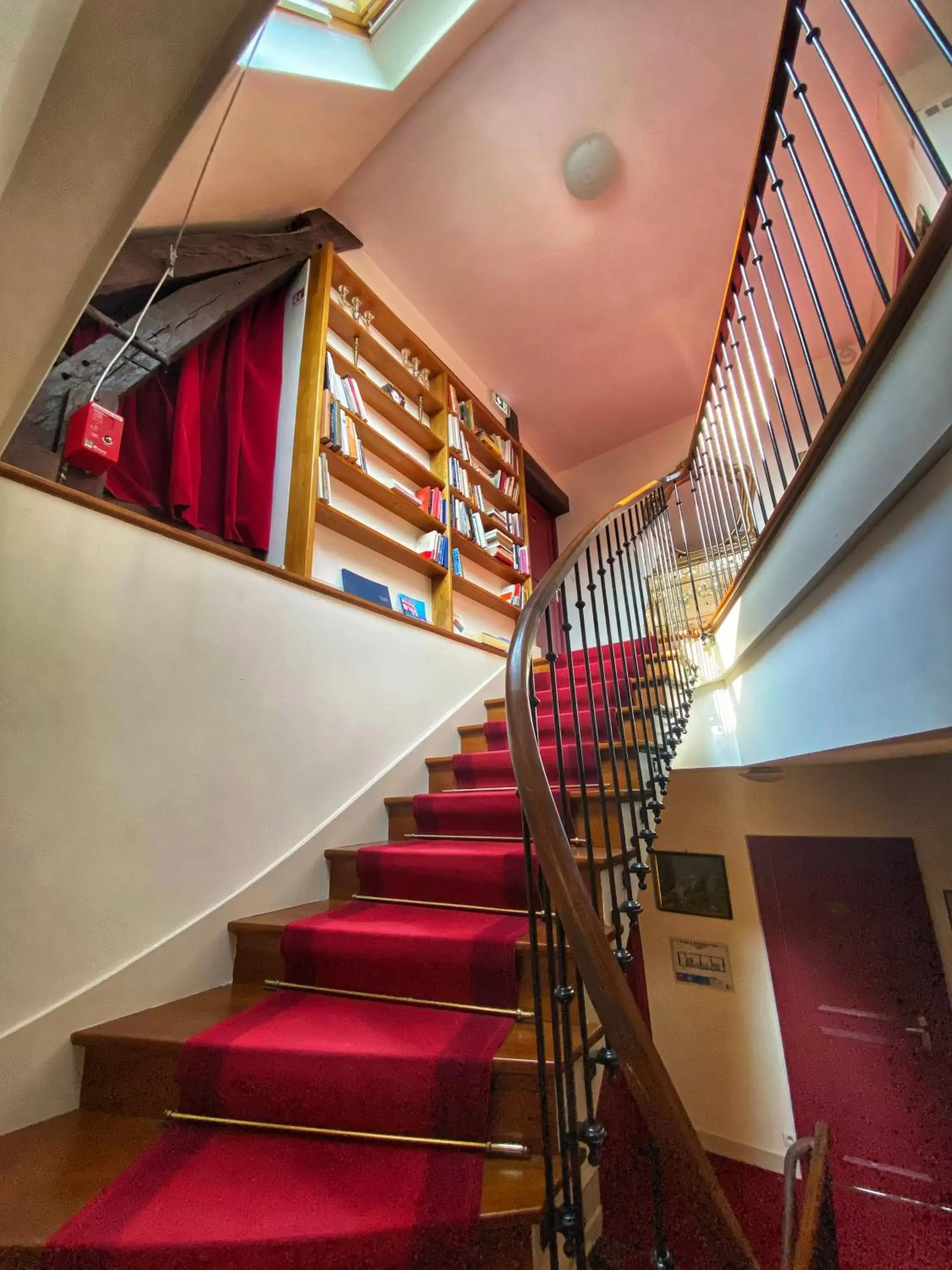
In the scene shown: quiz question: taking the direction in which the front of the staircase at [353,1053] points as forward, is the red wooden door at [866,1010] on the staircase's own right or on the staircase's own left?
on the staircase's own left

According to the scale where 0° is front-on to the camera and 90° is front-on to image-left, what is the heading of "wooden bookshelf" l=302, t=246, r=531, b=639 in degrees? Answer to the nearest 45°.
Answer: approximately 315°

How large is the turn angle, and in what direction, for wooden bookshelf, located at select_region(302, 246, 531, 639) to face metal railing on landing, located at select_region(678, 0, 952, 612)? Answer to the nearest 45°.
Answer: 0° — it already faces it
